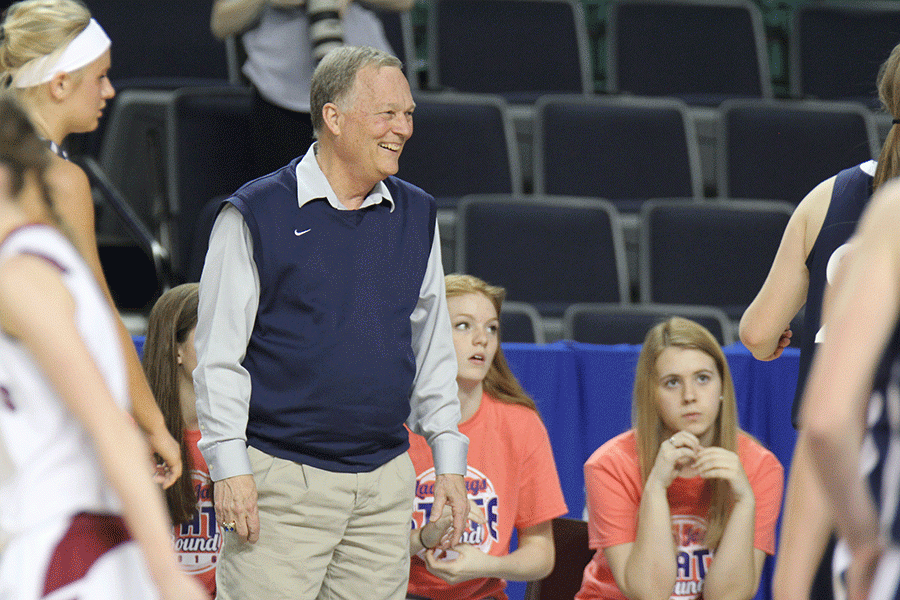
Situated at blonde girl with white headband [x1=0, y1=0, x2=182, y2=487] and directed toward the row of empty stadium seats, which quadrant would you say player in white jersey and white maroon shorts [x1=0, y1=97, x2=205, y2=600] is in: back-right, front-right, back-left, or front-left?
back-right

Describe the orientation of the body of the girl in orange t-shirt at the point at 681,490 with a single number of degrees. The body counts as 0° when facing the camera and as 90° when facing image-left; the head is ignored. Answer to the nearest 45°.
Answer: approximately 0°

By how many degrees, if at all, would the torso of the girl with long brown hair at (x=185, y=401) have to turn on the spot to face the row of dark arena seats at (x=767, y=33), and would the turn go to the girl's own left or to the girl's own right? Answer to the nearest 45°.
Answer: approximately 90° to the girl's own left

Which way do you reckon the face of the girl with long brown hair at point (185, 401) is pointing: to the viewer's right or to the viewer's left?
to the viewer's right

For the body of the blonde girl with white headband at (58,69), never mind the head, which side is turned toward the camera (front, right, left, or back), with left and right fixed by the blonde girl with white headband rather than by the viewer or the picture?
right

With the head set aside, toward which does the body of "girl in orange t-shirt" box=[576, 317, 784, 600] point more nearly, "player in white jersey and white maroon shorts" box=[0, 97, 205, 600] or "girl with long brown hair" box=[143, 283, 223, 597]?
the player in white jersey and white maroon shorts

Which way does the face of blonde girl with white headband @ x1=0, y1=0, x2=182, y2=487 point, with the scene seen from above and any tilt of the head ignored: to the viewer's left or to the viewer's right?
to the viewer's right

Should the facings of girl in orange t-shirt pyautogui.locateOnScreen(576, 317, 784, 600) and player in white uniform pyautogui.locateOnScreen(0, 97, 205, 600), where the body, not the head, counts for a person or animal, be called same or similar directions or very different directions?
very different directions

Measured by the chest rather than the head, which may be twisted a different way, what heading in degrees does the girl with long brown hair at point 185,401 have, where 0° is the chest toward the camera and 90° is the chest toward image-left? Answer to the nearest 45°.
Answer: approximately 315°

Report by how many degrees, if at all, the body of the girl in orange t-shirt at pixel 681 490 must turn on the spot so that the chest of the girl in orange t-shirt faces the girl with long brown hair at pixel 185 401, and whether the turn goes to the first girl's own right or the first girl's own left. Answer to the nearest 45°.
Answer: approximately 90° to the first girl's own right
